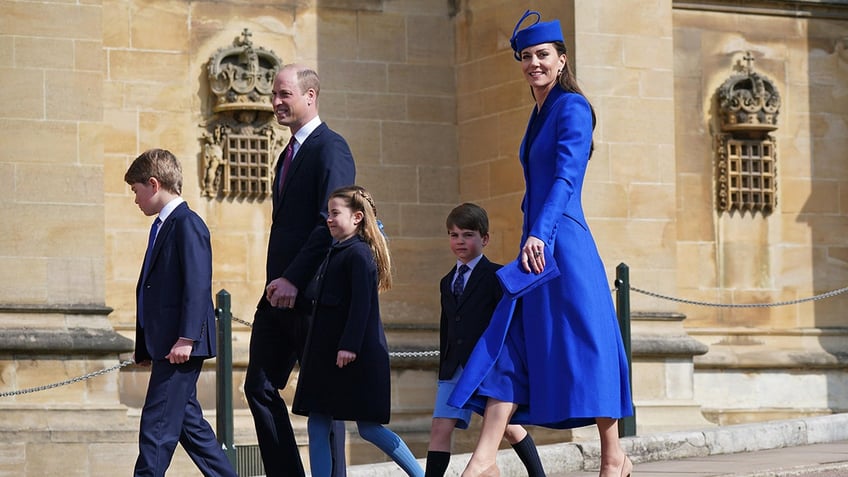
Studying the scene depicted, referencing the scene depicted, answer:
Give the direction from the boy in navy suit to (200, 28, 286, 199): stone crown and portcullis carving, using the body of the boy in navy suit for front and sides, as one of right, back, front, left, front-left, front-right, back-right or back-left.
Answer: right

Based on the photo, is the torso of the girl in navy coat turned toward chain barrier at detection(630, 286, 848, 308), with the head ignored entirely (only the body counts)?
no

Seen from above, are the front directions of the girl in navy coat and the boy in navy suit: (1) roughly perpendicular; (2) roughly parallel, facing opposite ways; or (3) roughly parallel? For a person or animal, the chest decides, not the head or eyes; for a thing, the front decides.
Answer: roughly parallel

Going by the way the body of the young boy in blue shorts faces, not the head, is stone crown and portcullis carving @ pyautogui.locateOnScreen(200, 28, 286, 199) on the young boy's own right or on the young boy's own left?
on the young boy's own right

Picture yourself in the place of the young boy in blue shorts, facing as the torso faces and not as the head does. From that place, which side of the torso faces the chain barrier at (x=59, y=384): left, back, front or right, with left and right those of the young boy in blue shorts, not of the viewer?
right

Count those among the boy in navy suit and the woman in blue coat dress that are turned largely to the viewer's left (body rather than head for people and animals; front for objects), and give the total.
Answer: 2

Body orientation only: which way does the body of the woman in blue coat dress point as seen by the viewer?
to the viewer's left

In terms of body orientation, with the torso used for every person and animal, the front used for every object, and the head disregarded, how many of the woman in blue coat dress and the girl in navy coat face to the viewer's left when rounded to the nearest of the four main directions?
2

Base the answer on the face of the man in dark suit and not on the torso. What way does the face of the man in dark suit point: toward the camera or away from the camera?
toward the camera

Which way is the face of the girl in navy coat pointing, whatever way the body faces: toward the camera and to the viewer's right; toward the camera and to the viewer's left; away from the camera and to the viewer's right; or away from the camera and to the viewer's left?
toward the camera and to the viewer's left

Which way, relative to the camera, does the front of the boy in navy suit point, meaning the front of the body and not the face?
to the viewer's left

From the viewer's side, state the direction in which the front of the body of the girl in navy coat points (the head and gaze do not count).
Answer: to the viewer's left

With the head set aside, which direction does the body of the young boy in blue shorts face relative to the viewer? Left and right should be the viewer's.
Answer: facing the viewer and to the left of the viewer
